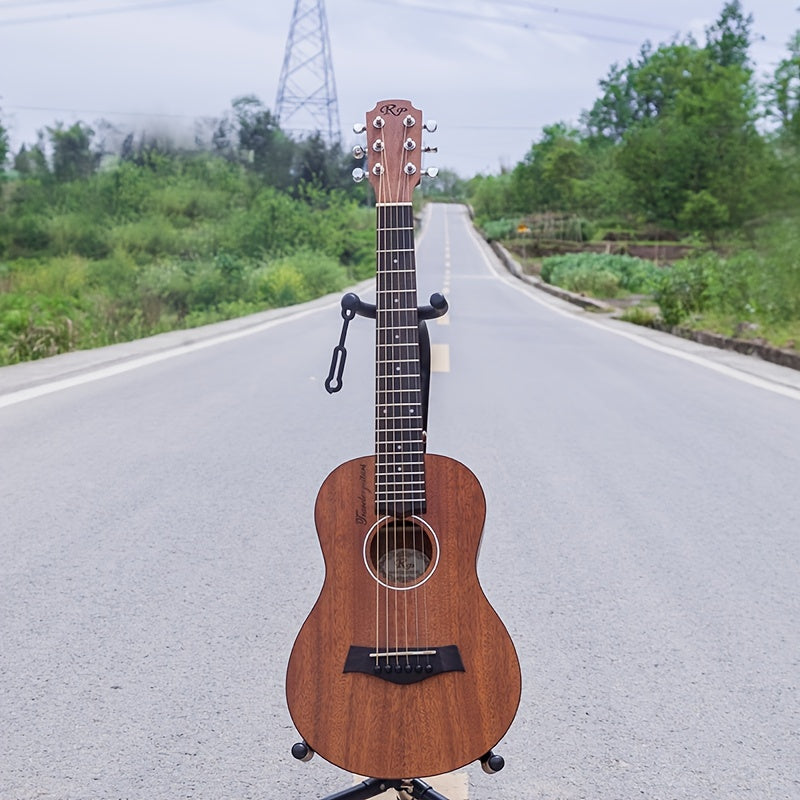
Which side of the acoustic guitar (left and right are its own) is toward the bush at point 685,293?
back

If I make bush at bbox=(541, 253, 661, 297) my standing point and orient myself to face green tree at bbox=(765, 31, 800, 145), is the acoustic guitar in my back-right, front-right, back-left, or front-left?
back-right

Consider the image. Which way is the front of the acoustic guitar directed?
toward the camera

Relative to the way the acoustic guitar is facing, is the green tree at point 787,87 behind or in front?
behind

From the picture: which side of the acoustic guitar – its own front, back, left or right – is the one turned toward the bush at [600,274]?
back
